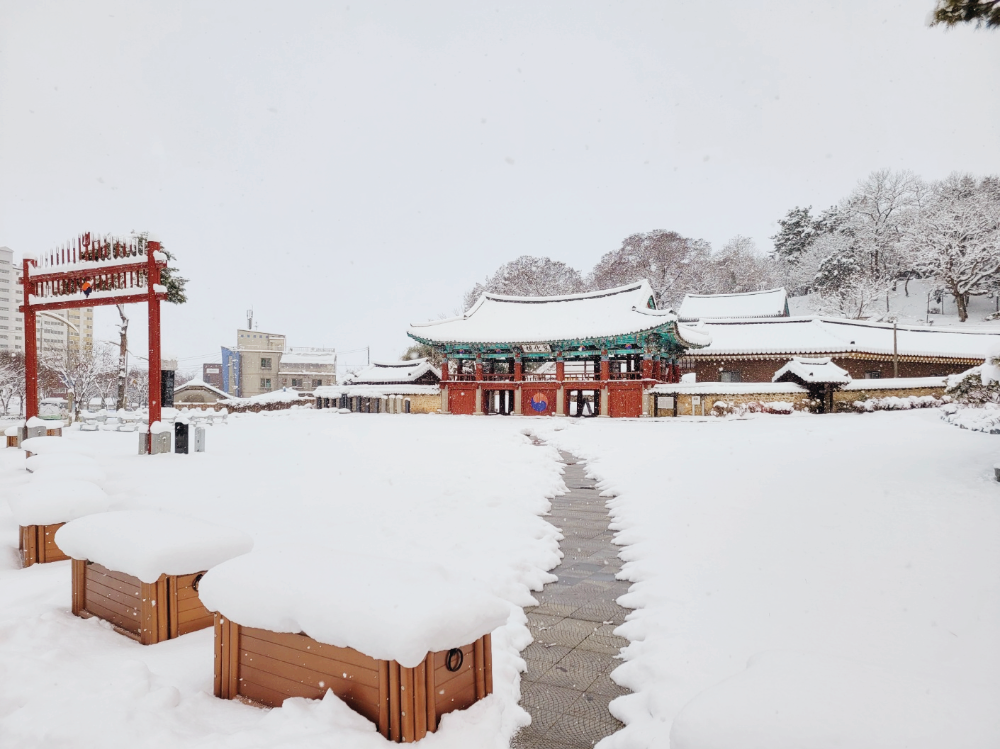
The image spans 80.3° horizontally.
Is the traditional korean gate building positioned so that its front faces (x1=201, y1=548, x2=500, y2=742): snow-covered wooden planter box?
yes

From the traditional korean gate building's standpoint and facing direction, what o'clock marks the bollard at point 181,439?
The bollard is roughly at 1 o'clock from the traditional korean gate building.

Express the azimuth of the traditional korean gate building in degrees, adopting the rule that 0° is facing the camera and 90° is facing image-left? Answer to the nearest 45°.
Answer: approximately 0°

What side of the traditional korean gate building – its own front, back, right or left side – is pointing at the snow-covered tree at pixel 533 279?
back

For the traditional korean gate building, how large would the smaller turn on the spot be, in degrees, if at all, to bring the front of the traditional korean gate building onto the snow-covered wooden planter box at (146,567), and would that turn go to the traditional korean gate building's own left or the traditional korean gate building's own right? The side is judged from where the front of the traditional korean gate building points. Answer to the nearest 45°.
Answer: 0° — it already faces it

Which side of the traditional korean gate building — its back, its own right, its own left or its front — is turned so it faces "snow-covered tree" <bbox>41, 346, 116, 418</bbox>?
right

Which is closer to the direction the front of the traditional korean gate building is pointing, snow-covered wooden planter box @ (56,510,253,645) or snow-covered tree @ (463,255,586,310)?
the snow-covered wooden planter box

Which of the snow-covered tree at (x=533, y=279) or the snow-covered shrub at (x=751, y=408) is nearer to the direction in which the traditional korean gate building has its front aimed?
the snow-covered shrub

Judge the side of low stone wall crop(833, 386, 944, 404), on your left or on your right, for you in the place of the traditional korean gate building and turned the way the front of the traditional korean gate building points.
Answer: on your left

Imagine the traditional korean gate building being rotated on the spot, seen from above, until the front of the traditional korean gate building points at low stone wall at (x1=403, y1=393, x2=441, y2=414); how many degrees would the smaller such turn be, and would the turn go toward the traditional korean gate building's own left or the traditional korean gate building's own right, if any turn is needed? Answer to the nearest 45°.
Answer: approximately 90° to the traditional korean gate building's own right
